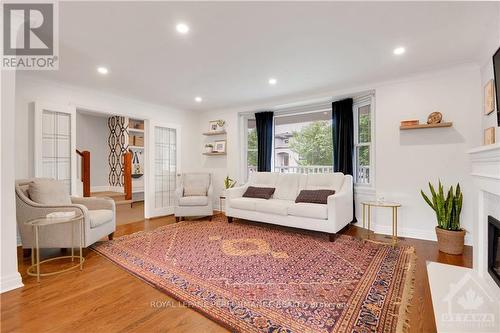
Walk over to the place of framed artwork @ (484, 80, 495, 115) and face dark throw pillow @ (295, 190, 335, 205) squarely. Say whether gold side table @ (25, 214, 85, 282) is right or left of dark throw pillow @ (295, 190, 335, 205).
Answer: left

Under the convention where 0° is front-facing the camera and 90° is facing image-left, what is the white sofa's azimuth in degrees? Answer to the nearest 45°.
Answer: approximately 45°

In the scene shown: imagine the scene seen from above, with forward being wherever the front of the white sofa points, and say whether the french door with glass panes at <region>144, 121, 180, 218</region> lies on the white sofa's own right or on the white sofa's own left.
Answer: on the white sofa's own right

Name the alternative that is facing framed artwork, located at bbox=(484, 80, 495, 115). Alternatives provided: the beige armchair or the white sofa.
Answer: the beige armchair

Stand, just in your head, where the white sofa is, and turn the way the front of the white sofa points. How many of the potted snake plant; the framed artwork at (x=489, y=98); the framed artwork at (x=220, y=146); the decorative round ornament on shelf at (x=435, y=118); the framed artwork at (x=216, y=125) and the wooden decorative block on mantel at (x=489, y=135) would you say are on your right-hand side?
2

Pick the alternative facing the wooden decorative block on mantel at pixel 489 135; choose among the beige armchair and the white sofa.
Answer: the beige armchair

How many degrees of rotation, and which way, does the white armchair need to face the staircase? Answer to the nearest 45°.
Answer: approximately 135° to its right

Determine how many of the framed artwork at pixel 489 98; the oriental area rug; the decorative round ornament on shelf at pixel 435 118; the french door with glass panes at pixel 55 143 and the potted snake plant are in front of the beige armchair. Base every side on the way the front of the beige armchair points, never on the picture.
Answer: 4

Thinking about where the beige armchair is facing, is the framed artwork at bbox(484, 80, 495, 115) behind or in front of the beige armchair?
in front

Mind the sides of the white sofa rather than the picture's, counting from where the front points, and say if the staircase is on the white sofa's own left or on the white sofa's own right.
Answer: on the white sofa's own right

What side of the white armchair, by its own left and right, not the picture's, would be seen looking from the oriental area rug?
front

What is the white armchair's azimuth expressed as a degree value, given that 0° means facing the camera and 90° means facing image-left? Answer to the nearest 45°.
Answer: approximately 0°

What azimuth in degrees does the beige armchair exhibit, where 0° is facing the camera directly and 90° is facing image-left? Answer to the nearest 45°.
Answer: approximately 315°

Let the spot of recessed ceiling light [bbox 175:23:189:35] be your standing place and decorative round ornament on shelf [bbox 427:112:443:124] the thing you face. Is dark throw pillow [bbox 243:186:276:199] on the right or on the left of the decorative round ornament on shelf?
left

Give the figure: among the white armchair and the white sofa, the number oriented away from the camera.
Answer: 0
